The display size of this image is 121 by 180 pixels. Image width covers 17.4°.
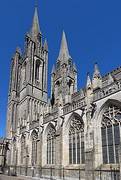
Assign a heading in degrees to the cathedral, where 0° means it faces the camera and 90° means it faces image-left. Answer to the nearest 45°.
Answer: approximately 135°
